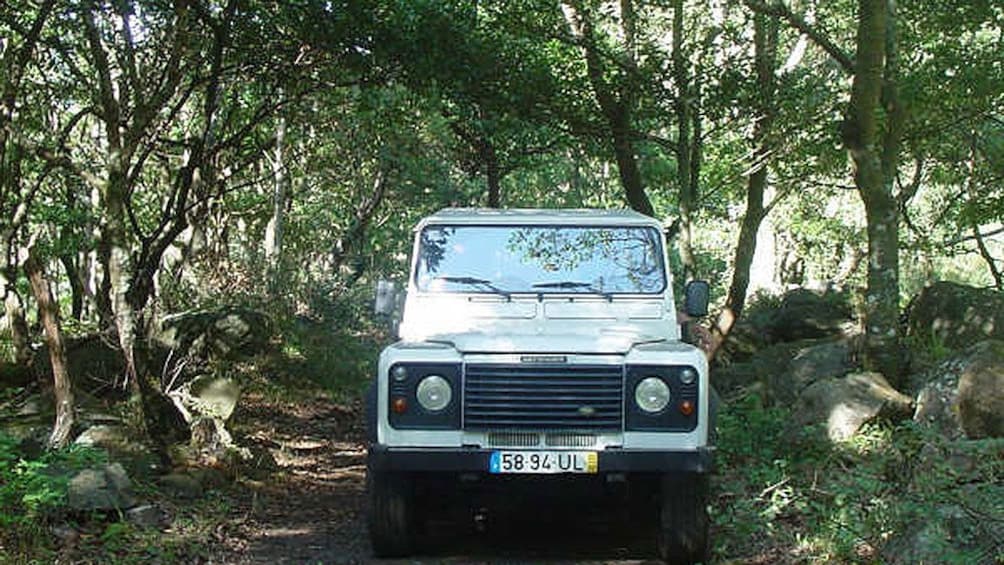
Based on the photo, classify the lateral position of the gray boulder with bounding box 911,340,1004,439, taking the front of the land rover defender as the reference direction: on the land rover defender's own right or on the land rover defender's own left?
on the land rover defender's own left

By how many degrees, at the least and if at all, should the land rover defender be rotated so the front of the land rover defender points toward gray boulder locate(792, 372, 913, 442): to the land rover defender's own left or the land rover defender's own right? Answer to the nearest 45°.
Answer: approximately 135° to the land rover defender's own left

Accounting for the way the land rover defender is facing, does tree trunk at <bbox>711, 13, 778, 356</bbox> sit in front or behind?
behind

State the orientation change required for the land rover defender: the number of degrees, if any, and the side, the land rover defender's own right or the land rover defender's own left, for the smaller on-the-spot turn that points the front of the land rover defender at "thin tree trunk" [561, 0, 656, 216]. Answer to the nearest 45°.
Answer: approximately 180°

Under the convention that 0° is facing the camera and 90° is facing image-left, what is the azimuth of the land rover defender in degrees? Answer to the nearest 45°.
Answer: approximately 0°

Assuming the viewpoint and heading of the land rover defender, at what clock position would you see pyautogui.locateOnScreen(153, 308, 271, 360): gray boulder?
The gray boulder is roughly at 5 o'clock from the land rover defender.

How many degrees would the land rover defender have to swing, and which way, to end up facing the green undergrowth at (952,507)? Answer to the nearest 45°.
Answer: approximately 90° to its left
